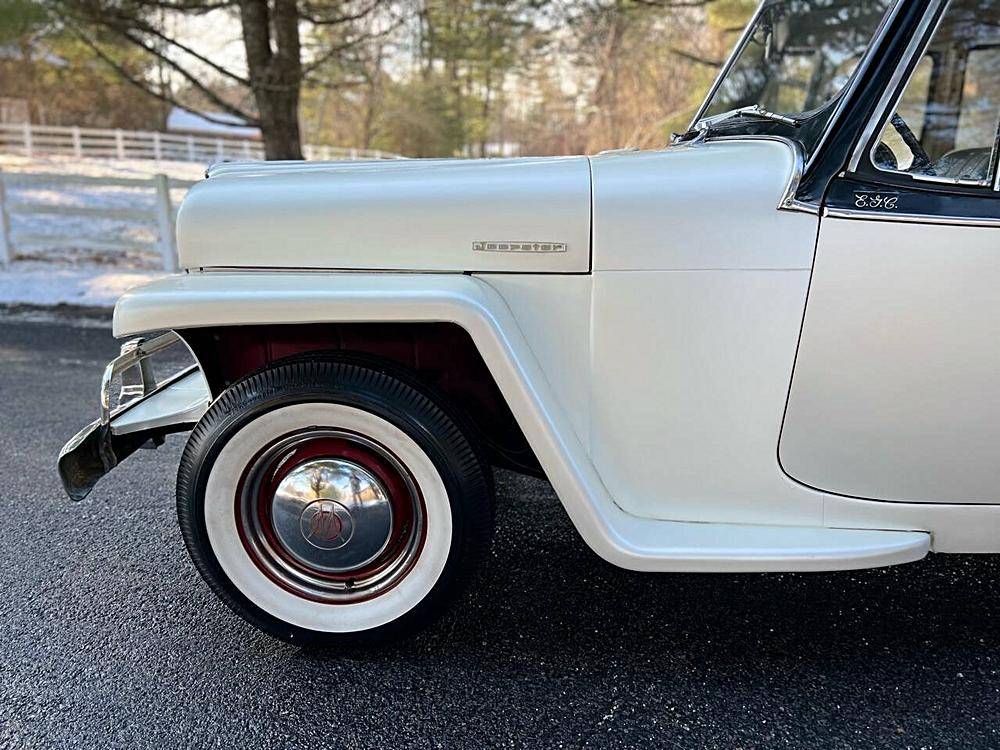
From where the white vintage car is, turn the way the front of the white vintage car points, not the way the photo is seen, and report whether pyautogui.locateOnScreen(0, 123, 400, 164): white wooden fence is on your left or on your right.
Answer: on your right

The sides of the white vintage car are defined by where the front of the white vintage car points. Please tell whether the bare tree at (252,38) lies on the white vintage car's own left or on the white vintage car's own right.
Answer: on the white vintage car's own right

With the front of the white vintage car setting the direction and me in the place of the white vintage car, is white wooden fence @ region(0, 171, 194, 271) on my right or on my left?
on my right

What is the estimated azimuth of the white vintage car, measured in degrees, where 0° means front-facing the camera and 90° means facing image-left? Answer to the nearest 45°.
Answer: approximately 90°
